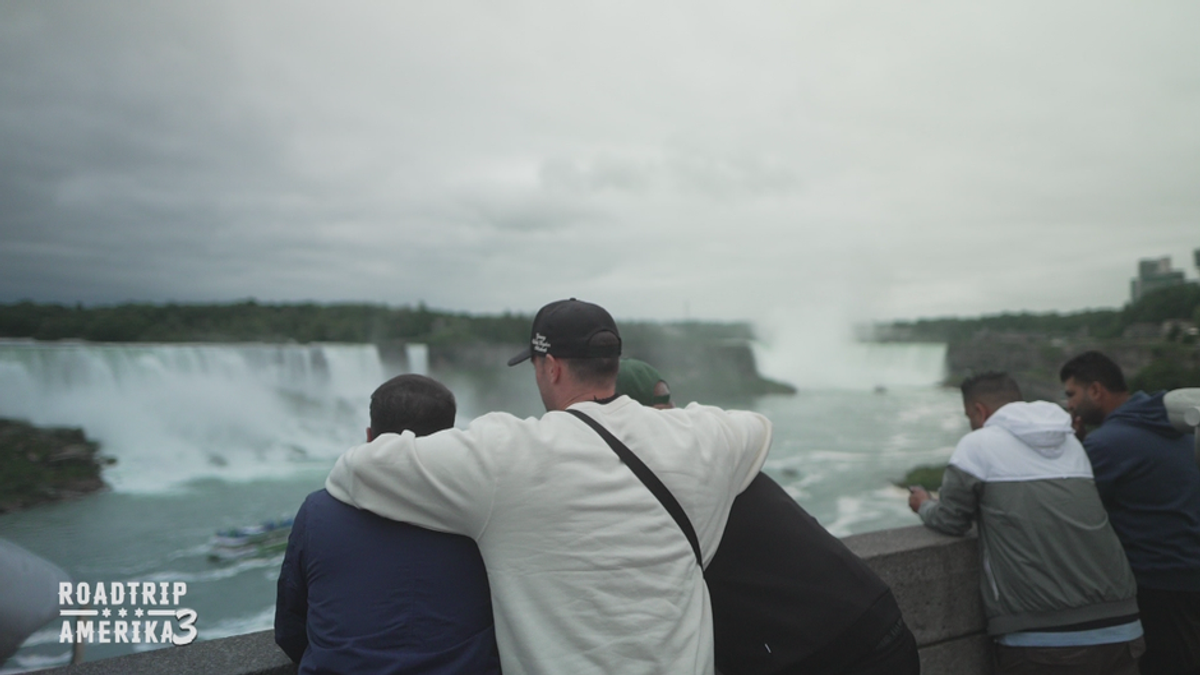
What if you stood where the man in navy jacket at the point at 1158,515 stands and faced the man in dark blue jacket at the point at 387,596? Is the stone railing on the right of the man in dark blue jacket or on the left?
right

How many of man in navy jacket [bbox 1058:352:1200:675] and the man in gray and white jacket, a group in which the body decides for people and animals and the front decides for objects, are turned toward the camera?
0

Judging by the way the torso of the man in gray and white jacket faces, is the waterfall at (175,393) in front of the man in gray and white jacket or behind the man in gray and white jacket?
in front

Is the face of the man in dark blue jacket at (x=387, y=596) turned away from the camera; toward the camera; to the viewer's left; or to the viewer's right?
away from the camera

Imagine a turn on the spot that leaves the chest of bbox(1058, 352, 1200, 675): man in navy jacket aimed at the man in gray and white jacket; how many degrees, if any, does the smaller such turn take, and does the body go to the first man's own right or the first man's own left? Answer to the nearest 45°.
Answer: approximately 90° to the first man's own left

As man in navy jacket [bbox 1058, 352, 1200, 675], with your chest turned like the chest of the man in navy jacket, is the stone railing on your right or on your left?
on your left

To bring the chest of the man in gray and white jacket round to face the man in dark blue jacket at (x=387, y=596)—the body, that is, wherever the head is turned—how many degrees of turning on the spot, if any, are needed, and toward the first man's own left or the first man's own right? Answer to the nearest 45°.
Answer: approximately 90° to the first man's own left

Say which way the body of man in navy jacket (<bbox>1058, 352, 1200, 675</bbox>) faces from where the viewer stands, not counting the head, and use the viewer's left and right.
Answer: facing away from the viewer and to the left of the viewer

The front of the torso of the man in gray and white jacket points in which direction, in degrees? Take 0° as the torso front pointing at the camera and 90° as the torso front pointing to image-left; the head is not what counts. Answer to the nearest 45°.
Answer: approximately 135°

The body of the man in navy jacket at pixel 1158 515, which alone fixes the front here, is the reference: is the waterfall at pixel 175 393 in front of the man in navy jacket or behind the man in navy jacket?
in front

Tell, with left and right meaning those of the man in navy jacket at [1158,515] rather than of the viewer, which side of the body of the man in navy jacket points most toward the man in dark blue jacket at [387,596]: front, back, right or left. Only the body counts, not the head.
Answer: left
